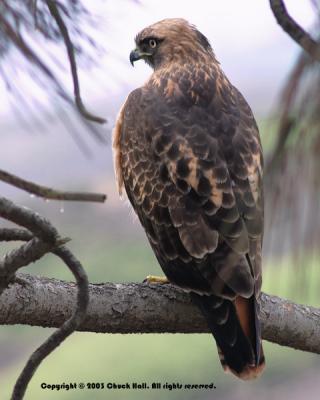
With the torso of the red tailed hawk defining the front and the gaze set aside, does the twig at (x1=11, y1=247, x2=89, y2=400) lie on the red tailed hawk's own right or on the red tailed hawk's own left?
on the red tailed hawk's own left

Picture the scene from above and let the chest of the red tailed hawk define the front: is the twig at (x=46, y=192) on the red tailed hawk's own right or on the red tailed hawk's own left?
on the red tailed hawk's own left

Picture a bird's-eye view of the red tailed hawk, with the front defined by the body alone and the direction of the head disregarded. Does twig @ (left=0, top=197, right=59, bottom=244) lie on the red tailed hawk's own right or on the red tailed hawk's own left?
on the red tailed hawk's own left

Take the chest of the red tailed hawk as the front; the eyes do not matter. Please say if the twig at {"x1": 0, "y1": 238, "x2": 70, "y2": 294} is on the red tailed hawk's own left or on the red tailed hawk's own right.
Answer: on the red tailed hawk's own left

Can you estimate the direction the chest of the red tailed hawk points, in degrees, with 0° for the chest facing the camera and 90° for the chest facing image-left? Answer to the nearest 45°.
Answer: approximately 135°
